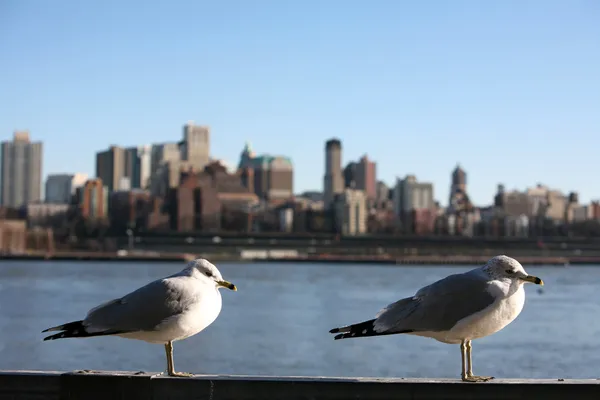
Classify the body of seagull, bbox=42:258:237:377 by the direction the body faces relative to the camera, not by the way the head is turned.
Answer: to the viewer's right

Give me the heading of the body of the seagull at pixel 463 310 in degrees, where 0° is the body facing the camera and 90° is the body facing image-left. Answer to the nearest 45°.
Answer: approximately 270°

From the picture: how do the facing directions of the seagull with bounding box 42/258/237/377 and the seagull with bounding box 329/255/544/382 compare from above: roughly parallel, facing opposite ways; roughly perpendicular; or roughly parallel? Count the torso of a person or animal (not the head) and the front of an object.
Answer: roughly parallel

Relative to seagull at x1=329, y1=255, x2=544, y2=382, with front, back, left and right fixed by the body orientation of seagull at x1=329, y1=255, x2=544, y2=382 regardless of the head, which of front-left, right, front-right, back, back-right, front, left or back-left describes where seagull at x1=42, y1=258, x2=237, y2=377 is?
back

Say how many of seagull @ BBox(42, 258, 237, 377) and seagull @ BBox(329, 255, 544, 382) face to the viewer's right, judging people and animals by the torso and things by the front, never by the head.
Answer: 2

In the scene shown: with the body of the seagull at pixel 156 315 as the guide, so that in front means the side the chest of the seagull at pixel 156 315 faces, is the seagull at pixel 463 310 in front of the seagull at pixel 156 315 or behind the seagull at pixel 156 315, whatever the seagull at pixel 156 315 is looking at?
in front
